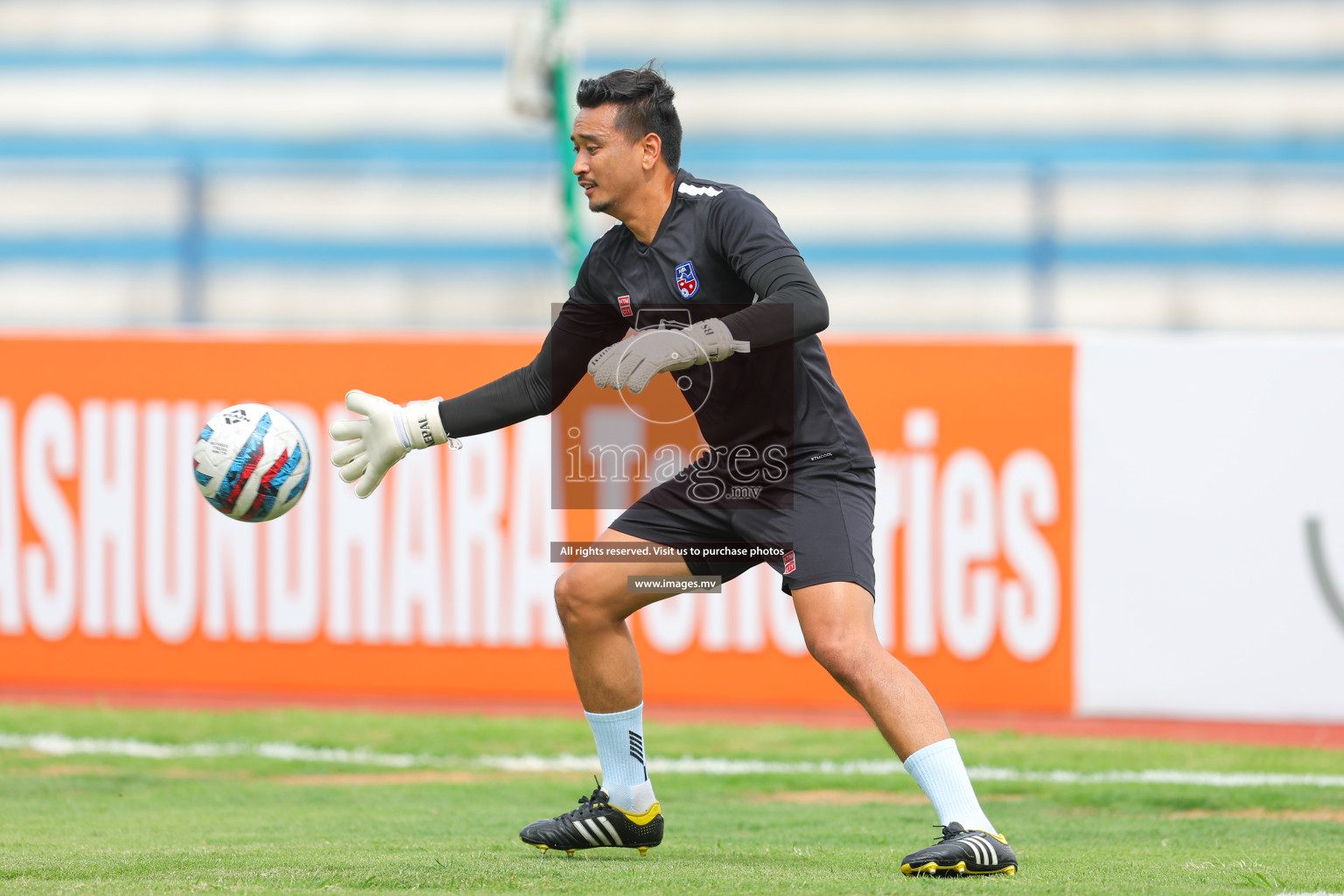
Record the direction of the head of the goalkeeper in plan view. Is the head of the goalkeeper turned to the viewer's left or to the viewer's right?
to the viewer's left

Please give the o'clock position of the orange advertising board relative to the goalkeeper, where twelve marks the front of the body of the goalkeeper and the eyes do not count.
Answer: The orange advertising board is roughly at 4 o'clock from the goalkeeper.

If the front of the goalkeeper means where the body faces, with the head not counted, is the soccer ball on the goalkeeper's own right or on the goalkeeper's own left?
on the goalkeeper's own right

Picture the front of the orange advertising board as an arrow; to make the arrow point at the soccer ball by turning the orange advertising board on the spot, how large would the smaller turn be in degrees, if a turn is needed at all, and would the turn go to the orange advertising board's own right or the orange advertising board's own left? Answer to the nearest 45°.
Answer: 0° — it already faces it

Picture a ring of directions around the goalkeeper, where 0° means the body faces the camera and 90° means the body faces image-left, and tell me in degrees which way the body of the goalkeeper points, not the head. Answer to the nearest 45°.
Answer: approximately 45°

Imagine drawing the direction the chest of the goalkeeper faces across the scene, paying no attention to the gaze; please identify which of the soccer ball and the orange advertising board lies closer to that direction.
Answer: the soccer ball

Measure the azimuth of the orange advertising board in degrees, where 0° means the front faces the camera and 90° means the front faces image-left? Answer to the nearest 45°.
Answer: approximately 0°
